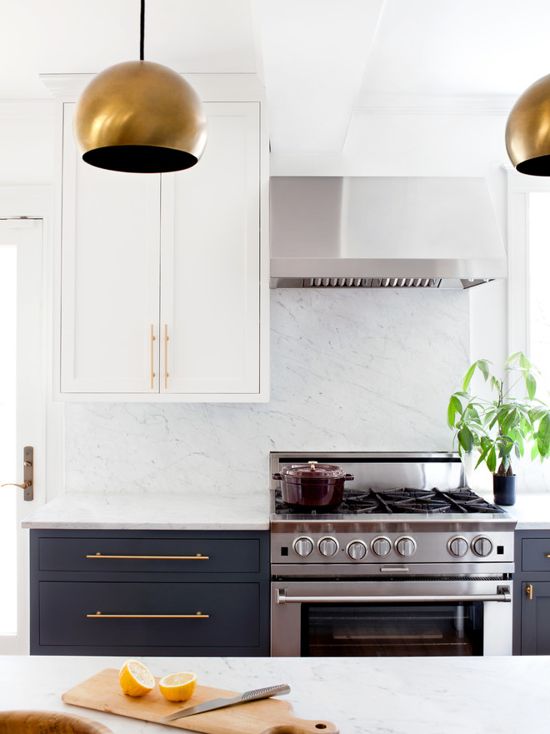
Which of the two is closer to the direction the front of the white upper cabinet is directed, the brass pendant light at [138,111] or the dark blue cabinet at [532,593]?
the brass pendant light

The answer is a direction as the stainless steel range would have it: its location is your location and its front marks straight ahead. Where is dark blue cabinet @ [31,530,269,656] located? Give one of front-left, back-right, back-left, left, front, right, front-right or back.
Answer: right

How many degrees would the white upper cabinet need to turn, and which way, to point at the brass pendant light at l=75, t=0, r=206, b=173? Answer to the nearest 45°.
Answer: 0° — it already faces it

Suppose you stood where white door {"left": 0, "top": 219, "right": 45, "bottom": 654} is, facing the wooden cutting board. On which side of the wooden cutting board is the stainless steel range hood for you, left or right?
left

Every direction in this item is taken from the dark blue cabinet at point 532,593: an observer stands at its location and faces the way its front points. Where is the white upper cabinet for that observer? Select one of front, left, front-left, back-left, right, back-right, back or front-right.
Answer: right

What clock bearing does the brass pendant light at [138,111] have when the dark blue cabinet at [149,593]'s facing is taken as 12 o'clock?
The brass pendant light is roughly at 12 o'clock from the dark blue cabinet.

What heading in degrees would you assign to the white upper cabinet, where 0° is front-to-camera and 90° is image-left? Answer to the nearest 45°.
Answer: approximately 0°

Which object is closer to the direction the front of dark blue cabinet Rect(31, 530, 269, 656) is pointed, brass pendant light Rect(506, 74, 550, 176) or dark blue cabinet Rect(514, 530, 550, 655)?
the brass pendant light
